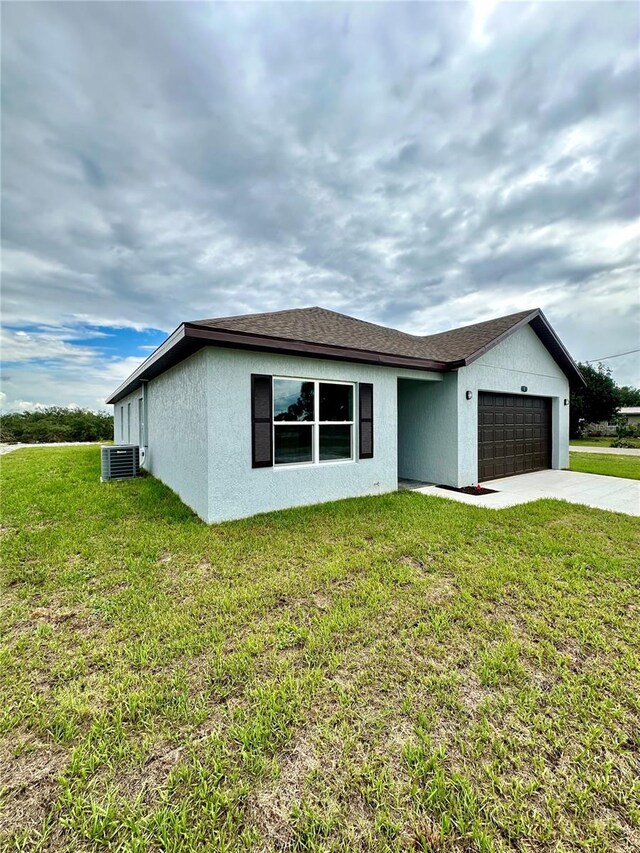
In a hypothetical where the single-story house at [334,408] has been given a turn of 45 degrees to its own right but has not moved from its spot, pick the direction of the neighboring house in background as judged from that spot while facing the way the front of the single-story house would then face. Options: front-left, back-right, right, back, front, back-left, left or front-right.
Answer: back-left

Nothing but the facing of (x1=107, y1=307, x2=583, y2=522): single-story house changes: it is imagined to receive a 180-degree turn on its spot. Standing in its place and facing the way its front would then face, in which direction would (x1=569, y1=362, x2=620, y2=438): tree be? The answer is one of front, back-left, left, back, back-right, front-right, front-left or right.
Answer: right

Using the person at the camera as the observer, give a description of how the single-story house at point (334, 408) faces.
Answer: facing the viewer and to the right of the viewer

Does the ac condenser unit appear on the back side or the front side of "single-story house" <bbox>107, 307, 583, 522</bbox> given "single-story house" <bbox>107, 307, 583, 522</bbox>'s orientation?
on the back side
